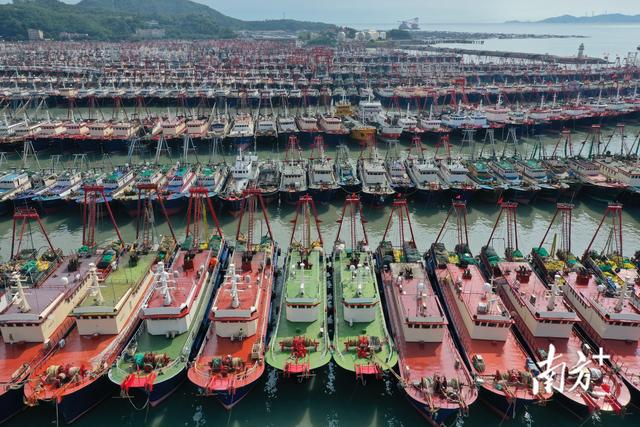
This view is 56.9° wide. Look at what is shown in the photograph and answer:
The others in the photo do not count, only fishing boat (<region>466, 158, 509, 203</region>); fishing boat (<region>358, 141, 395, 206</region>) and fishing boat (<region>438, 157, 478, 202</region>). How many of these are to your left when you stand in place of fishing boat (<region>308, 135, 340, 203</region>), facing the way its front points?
3

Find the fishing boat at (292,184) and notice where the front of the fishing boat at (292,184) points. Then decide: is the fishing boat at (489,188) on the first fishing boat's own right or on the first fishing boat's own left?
on the first fishing boat's own left

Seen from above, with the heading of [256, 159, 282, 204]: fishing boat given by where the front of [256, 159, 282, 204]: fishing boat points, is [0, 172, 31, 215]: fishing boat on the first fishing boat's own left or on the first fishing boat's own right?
on the first fishing boat's own right

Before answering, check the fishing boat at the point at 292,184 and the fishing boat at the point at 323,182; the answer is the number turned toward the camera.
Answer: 2

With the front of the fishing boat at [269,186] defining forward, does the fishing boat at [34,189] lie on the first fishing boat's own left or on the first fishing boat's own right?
on the first fishing boat's own right

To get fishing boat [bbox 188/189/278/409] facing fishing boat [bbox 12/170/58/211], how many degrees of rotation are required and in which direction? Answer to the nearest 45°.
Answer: approximately 135° to its right

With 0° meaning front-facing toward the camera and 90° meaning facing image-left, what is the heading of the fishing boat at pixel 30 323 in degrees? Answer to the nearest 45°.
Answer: approximately 45°

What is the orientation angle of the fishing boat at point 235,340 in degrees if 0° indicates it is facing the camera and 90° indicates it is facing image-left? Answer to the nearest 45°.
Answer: approximately 0°

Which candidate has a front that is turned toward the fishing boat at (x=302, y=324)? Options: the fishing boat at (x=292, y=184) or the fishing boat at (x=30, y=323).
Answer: the fishing boat at (x=292, y=184)
